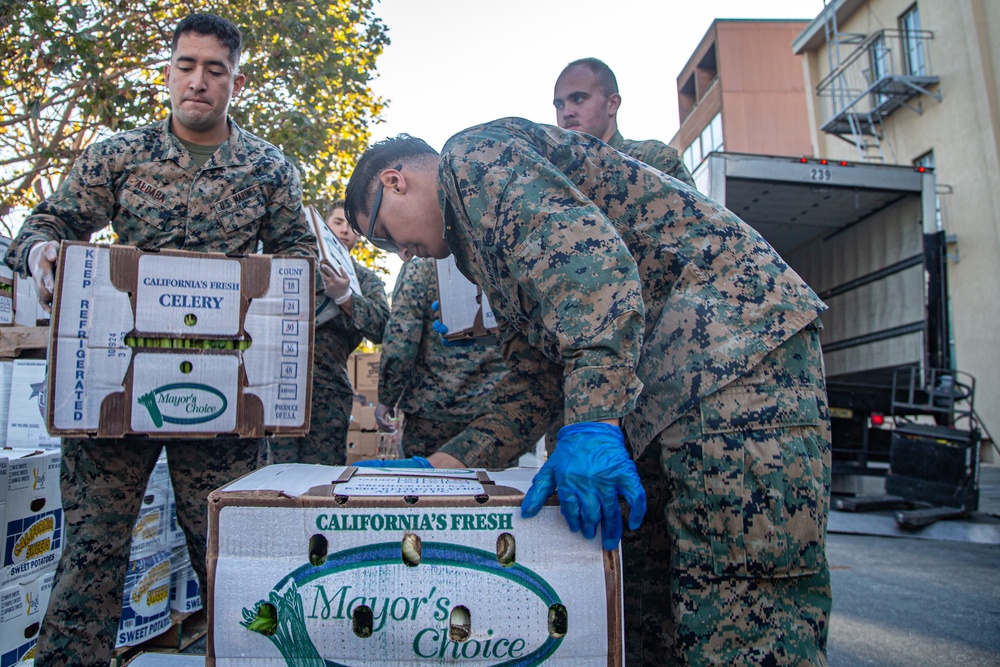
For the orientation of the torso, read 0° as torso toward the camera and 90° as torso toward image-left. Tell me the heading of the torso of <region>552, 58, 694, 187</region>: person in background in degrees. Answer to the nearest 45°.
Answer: approximately 45°

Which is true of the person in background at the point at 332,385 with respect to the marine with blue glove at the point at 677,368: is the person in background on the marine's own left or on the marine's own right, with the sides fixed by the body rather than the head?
on the marine's own right

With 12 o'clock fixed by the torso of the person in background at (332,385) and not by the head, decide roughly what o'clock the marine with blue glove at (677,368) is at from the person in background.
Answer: The marine with blue glove is roughly at 10 o'clock from the person in background.

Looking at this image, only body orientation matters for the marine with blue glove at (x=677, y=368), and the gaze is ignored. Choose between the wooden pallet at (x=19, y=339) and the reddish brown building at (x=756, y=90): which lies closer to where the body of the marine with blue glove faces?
the wooden pallet

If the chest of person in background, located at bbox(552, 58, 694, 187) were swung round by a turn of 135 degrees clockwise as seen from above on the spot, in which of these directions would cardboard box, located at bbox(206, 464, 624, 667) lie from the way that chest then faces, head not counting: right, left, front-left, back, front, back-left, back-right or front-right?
back

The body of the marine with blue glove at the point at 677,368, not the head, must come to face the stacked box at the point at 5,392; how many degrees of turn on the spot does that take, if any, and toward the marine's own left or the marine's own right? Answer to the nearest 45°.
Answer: approximately 45° to the marine's own right

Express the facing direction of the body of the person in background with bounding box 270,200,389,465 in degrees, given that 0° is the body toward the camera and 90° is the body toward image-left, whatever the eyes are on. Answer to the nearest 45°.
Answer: approximately 45°

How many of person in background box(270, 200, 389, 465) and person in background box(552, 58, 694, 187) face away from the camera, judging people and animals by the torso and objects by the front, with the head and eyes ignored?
0

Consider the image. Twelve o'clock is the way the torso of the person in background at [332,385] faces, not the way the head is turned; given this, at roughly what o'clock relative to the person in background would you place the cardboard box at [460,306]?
The cardboard box is roughly at 9 o'clock from the person in background.

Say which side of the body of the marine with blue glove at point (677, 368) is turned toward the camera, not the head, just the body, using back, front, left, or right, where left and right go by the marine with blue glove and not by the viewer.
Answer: left

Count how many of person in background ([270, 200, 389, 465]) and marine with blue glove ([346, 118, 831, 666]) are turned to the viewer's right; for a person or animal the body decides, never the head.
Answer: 0

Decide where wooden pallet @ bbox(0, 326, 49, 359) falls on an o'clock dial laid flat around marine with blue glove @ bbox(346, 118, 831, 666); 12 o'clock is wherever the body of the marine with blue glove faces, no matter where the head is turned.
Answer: The wooden pallet is roughly at 1 o'clock from the marine with blue glove.

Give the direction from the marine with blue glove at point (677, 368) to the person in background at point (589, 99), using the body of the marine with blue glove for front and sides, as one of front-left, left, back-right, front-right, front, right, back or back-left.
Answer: right

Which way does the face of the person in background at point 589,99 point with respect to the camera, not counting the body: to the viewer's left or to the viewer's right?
to the viewer's left
